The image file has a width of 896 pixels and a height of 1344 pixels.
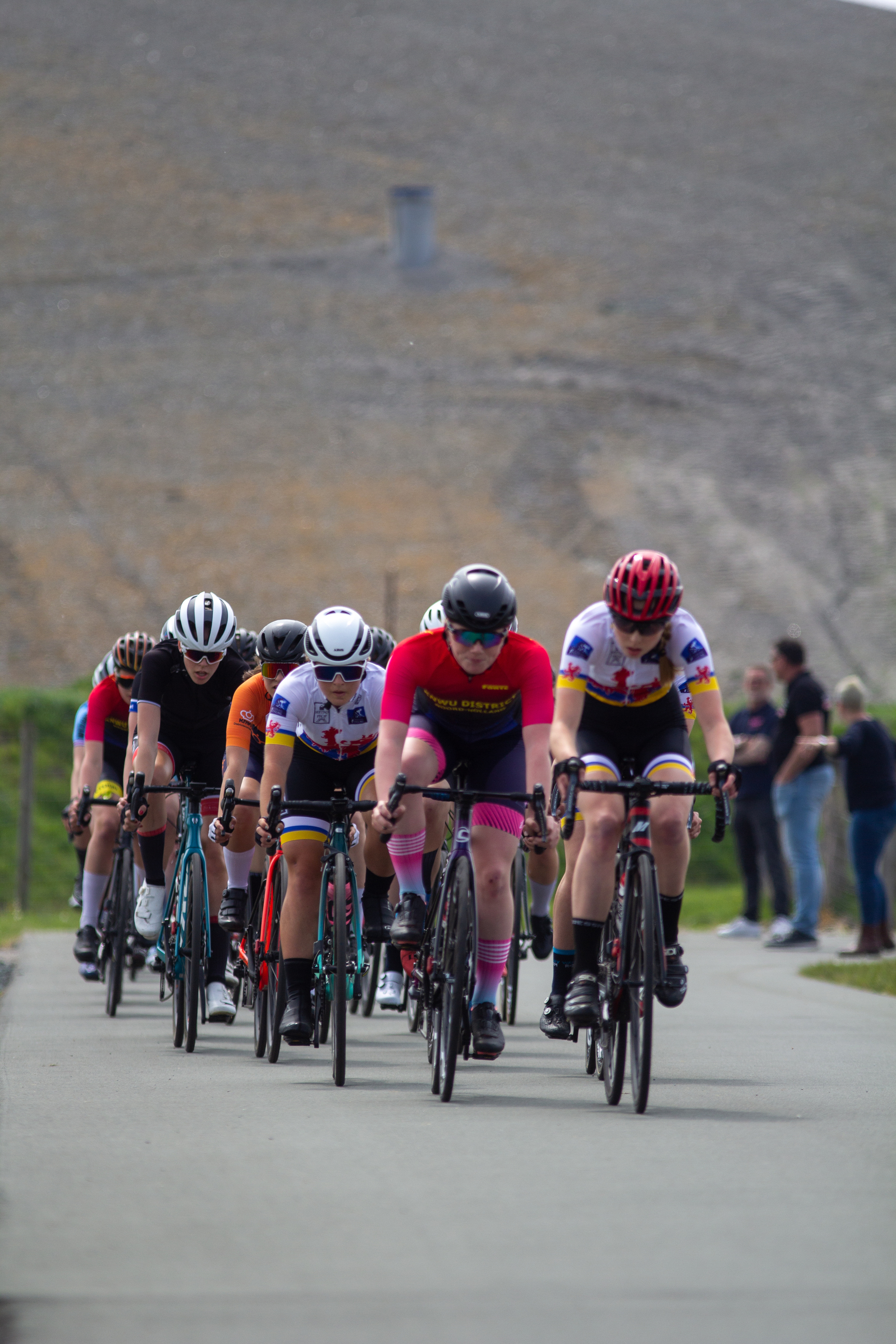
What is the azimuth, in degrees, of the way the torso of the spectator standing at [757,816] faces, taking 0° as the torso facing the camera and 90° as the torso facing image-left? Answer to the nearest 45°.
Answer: approximately 45°

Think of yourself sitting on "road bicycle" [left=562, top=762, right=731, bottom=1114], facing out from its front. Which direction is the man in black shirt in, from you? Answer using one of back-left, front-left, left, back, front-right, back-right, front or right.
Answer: back

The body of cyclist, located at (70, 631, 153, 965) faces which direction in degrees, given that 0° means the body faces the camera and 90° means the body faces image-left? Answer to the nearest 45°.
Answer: approximately 0°

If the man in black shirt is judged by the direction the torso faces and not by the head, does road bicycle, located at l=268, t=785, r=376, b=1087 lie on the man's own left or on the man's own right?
on the man's own left

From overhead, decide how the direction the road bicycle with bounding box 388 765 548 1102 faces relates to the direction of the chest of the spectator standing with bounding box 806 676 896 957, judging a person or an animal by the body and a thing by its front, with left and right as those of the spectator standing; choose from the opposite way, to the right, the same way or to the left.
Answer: to the left

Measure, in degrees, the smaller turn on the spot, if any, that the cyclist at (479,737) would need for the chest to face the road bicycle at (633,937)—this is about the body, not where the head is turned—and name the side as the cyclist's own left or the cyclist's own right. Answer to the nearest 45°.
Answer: approximately 45° to the cyclist's own left

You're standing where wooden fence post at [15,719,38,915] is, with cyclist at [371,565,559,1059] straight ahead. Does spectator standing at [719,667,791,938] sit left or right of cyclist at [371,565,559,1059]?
left
